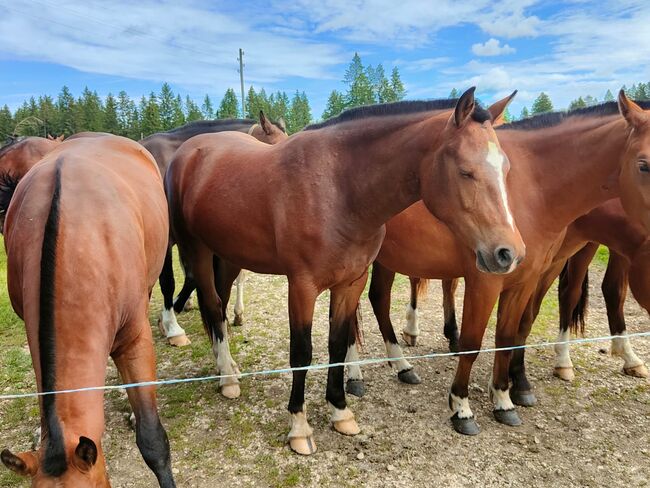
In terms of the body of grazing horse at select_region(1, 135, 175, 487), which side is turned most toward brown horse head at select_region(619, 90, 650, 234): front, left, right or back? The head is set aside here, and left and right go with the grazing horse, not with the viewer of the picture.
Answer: left

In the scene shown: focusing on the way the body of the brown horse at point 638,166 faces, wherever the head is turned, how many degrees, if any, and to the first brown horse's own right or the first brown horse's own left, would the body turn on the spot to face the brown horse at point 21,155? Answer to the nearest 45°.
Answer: approximately 135° to the first brown horse's own right

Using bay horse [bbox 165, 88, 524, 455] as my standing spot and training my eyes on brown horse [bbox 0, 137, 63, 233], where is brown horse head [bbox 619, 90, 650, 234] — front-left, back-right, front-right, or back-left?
back-right

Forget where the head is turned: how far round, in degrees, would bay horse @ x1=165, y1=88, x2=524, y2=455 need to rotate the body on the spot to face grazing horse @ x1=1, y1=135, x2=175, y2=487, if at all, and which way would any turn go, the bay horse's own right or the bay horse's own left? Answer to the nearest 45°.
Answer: approximately 90° to the bay horse's own right

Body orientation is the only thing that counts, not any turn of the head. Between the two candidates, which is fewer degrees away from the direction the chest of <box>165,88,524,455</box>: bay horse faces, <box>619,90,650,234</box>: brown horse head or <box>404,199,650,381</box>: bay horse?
the brown horse head

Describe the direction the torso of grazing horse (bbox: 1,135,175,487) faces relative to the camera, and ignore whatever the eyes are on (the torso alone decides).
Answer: toward the camera

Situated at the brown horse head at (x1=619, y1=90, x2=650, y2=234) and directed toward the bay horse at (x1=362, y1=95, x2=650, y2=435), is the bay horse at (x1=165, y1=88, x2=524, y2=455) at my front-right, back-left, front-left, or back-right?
front-left

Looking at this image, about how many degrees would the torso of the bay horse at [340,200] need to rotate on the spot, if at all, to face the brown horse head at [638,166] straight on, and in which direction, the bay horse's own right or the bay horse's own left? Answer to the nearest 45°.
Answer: approximately 45° to the bay horse's own left

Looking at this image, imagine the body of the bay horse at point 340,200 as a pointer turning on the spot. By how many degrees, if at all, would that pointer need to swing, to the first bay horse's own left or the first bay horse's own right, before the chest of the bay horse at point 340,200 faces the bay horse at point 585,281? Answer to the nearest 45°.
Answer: approximately 90° to the first bay horse's own left
